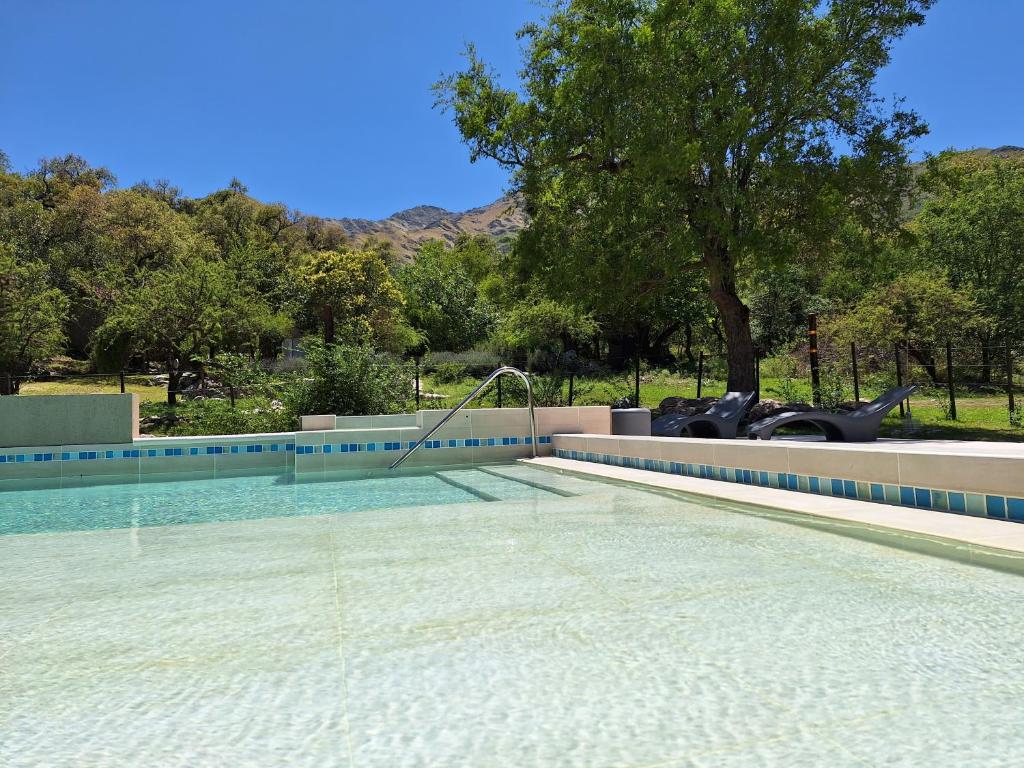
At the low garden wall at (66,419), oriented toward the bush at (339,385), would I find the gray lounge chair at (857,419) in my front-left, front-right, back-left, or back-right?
front-right

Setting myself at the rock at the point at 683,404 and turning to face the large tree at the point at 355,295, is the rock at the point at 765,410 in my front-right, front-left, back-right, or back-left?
back-right

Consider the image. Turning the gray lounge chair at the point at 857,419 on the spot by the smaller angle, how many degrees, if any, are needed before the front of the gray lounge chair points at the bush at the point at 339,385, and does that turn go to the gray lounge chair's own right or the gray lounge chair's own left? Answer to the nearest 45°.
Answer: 0° — it already faces it

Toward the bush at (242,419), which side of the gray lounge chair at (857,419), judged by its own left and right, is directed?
front

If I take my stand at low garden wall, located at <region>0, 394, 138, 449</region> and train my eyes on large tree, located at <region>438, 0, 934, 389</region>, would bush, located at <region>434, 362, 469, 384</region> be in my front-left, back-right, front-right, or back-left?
front-left

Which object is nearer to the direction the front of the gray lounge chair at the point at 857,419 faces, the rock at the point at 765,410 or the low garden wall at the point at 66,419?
the low garden wall

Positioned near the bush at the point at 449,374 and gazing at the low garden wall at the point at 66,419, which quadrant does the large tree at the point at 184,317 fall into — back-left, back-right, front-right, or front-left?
front-right

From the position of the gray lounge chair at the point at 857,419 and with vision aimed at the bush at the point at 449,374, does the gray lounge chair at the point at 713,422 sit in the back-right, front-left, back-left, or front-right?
front-left

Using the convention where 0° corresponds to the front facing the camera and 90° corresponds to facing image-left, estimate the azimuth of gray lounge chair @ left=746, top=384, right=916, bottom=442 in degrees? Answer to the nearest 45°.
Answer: approximately 90°

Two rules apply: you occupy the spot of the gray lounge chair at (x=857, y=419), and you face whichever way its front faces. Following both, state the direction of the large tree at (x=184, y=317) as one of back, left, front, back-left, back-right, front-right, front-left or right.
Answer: front

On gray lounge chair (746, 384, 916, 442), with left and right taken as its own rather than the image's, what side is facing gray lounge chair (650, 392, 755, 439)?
front

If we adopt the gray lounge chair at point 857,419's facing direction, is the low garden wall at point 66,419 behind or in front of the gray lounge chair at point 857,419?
in front

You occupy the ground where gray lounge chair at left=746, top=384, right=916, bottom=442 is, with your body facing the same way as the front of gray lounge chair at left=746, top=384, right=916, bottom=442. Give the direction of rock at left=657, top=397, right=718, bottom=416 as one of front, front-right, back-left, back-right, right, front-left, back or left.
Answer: front-right

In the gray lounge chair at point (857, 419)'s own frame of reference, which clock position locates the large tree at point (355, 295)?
The large tree is roughly at 1 o'clock from the gray lounge chair.
